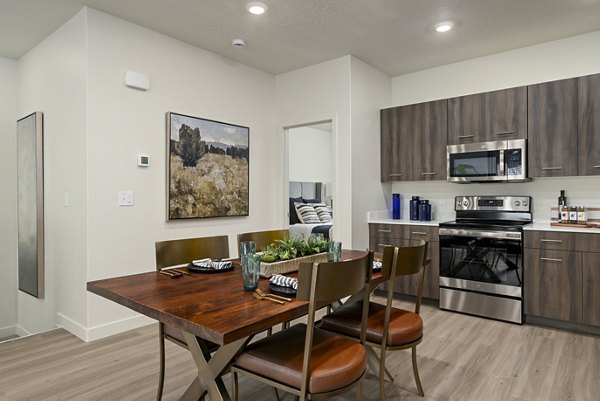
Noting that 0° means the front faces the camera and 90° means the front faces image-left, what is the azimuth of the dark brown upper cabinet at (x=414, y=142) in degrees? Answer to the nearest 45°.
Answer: approximately 45°

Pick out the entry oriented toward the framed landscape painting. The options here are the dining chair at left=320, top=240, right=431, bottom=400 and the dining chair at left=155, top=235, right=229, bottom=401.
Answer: the dining chair at left=320, top=240, right=431, bottom=400

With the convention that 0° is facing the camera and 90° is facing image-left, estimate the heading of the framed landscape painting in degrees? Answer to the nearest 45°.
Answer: approximately 315°

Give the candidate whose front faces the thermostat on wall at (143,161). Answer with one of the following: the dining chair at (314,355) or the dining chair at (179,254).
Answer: the dining chair at (314,355)

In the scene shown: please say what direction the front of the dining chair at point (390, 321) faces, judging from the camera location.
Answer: facing away from the viewer and to the left of the viewer
